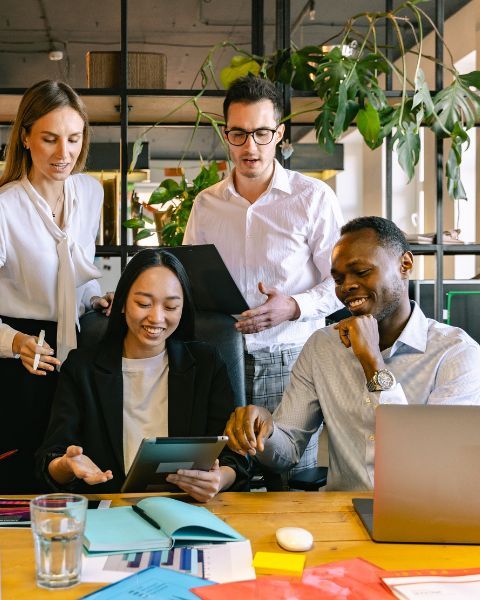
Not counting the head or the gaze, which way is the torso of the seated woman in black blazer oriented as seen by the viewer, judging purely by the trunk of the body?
toward the camera

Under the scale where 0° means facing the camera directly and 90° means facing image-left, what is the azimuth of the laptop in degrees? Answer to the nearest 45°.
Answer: approximately 180°

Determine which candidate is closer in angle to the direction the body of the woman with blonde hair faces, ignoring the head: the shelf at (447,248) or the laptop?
the laptop

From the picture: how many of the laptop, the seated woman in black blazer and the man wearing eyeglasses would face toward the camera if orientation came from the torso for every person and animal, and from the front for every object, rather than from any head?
2

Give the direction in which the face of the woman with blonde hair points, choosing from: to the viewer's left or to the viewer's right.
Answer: to the viewer's right

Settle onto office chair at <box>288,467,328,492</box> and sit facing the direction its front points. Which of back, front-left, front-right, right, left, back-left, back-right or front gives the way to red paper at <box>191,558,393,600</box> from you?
front-left

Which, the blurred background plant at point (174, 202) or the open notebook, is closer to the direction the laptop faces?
the blurred background plant

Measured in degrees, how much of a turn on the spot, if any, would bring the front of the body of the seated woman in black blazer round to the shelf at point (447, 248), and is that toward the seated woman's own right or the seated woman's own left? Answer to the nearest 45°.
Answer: approximately 135° to the seated woman's own left

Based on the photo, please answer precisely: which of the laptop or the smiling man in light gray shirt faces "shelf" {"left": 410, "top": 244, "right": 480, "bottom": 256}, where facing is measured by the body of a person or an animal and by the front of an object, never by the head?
the laptop

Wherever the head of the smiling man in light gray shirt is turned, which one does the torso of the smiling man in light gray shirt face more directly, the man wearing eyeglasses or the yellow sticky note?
the yellow sticky note

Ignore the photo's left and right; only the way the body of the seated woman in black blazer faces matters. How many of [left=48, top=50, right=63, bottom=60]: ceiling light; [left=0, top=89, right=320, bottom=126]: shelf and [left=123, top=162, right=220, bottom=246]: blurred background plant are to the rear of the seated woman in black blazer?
3

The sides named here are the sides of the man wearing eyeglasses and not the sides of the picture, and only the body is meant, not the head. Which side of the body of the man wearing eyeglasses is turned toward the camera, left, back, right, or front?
front

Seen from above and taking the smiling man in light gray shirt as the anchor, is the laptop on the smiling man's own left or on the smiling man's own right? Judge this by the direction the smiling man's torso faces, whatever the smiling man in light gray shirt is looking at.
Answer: on the smiling man's own left

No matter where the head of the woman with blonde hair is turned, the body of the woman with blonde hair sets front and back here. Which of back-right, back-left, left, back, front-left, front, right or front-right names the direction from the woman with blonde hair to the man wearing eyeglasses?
front-left

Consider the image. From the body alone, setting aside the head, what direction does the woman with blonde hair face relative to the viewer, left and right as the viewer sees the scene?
facing the viewer and to the right of the viewer

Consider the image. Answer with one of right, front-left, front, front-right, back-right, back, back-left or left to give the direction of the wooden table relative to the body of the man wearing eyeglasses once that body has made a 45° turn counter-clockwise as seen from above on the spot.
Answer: front-right
